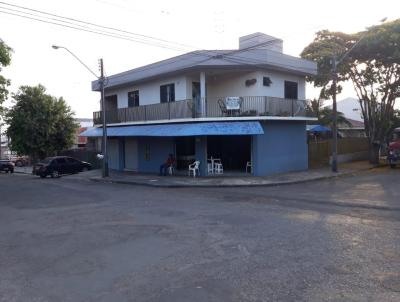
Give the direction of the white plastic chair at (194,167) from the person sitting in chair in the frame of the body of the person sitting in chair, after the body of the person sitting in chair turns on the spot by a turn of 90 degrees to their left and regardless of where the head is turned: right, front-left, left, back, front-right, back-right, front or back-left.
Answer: front-left

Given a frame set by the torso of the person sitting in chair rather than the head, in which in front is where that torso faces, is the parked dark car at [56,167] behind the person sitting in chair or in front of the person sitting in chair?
in front
